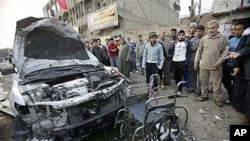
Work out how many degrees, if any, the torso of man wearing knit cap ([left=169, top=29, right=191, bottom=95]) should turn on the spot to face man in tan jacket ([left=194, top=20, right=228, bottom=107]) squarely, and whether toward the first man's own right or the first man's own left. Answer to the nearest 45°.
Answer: approximately 45° to the first man's own left

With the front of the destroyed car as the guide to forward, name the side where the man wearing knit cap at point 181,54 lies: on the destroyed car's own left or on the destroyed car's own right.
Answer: on the destroyed car's own left

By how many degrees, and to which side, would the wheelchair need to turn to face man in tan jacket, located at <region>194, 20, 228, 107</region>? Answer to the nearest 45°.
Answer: approximately 180°

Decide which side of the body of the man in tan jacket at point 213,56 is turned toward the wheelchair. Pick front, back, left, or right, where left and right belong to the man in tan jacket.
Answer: front

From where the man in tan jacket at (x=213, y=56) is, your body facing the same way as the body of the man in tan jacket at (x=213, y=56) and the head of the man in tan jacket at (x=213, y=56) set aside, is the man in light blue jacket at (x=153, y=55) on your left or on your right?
on your right

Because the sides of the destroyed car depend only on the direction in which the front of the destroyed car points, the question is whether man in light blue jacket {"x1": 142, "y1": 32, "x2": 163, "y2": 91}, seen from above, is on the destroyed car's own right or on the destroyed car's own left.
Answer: on the destroyed car's own left

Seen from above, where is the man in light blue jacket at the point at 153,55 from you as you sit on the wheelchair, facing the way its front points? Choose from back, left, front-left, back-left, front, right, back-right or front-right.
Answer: back-right

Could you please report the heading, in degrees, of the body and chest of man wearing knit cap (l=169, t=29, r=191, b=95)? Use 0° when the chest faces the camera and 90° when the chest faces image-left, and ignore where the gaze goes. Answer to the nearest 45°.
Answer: approximately 0°

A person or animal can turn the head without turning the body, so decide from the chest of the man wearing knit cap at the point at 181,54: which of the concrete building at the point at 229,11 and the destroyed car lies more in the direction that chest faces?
the destroyed car

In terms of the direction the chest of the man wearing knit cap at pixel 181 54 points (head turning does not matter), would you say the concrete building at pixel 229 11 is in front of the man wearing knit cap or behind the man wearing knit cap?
behind

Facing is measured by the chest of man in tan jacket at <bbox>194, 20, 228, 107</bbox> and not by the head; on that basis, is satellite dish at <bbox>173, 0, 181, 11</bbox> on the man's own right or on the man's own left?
on the man's own right
